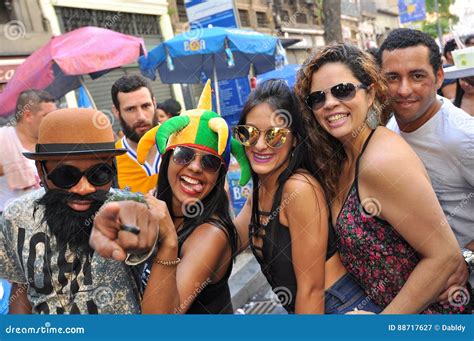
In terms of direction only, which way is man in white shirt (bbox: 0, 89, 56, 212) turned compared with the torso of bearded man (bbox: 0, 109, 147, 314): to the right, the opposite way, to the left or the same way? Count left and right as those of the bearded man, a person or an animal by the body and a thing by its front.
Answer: to the left

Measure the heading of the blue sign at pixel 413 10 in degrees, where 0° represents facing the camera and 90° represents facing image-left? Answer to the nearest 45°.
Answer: approximately 0°

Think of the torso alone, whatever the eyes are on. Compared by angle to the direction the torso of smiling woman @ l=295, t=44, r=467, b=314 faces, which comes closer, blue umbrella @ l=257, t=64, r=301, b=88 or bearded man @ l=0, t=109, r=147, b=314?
the bearded man

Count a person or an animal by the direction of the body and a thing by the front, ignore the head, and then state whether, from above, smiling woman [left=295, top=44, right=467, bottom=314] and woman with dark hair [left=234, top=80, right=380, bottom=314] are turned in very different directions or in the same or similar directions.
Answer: same or similar directions

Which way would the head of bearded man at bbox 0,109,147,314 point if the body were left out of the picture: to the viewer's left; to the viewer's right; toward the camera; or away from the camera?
toward the camera

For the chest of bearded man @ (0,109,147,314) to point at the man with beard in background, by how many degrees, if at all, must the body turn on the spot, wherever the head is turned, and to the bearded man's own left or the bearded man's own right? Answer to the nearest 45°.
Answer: approximately 180°

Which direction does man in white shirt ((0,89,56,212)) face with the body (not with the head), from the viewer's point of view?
to the viewer's right

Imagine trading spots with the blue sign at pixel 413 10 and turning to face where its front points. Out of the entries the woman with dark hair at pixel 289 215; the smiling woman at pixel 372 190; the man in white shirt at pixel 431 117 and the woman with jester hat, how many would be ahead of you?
4

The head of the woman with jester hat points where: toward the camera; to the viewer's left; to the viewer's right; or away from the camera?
toward the camera

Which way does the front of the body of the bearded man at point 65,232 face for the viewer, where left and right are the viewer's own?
facing the viewer

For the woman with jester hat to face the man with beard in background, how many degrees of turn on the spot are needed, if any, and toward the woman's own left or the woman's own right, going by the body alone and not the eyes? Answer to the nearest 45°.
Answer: approximately 135° to the woman's own right

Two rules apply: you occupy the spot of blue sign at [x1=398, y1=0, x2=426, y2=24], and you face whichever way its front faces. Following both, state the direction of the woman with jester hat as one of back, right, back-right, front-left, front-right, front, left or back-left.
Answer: front
